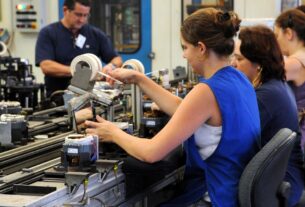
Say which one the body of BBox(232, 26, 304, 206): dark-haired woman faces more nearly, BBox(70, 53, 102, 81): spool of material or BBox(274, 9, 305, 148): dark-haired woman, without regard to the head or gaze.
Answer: the spool of material

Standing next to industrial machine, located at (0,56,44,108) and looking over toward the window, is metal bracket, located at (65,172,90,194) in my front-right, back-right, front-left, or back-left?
back-right

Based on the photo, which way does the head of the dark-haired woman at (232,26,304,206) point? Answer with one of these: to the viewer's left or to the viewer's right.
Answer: to the viewer's left

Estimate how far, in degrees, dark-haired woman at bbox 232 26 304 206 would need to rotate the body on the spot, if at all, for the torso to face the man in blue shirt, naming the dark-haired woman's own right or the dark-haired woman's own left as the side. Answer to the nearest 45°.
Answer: approximately 45° to the dark-haired woman's own right

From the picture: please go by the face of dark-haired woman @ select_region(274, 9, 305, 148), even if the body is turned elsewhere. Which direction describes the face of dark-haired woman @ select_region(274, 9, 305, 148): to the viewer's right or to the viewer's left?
to the viewer's left

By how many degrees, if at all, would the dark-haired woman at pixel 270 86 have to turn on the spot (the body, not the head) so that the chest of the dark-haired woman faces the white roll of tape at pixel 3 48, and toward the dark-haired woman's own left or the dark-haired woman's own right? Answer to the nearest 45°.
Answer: approximately 45° to the dark-haired woman's own right

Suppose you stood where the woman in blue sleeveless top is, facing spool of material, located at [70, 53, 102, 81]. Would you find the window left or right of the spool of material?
right

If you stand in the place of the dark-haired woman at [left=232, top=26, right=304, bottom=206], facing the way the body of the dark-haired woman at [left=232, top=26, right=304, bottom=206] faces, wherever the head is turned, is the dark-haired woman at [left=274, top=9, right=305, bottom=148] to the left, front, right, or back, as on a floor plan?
right

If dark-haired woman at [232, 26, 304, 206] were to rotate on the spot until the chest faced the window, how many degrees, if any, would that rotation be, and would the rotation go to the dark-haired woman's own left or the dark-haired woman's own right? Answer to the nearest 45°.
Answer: approximately 45° to the dark-haired woman's own right

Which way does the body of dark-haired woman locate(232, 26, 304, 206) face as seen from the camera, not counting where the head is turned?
to the viewer's left

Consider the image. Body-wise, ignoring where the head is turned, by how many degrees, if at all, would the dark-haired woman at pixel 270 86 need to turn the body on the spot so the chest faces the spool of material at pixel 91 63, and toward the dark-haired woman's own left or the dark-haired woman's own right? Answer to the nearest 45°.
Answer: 0° — they already face it
